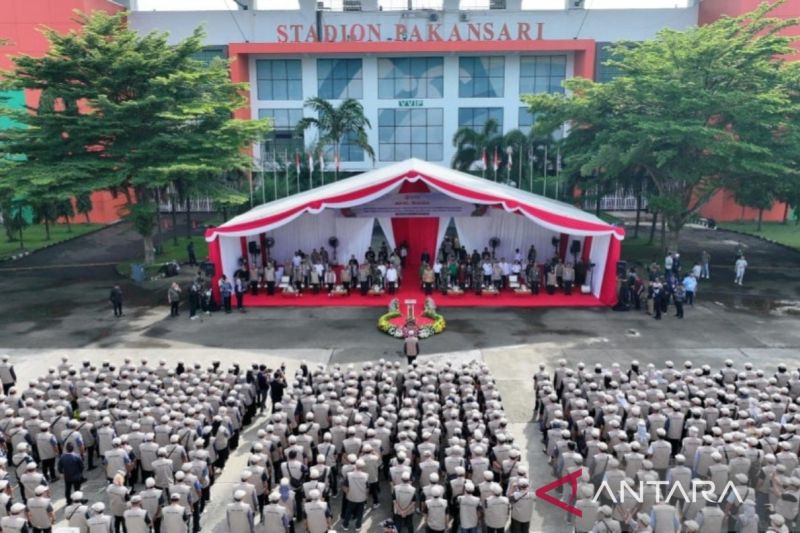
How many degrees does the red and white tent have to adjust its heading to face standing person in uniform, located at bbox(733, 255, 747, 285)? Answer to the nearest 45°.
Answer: approximately 90° to its left

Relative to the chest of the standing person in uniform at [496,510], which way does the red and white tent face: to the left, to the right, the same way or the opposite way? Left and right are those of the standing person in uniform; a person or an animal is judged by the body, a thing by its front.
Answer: the opposite way

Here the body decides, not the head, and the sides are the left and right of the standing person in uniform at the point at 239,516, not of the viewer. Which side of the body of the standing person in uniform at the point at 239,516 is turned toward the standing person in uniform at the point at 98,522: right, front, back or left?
left

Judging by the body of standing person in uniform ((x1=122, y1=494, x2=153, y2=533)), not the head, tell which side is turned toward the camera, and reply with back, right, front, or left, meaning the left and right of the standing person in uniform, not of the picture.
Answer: back

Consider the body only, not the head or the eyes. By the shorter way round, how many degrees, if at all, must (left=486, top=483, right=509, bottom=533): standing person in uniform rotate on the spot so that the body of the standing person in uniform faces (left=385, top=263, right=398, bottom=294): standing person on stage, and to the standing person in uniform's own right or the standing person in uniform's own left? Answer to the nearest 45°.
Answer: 0° — they already face them

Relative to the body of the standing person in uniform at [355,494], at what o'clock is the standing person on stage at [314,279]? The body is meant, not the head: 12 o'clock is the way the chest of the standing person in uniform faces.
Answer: The standing person on stage is roughly at 12 o'clock from the standing person in uniform.

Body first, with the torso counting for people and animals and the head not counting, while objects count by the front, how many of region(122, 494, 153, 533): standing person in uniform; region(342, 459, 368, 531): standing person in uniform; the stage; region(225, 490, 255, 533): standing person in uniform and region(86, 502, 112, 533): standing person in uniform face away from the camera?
4

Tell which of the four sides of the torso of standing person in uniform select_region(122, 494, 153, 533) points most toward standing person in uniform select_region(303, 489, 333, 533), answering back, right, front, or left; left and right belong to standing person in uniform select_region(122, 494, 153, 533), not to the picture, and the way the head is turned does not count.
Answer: right

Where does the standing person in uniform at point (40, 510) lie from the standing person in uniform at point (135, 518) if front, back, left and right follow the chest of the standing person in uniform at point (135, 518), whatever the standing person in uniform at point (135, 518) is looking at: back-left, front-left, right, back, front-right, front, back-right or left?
front-left

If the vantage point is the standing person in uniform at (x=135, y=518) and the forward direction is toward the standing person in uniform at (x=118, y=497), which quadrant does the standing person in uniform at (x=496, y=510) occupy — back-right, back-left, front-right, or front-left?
back-right

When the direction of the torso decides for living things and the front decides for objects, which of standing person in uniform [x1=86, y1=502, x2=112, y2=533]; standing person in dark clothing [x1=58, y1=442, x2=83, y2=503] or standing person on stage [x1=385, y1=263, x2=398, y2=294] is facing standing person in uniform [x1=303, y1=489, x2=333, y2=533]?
the standing person on stage

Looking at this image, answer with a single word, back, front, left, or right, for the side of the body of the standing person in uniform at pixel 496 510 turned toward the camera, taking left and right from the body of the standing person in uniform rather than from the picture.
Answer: back
